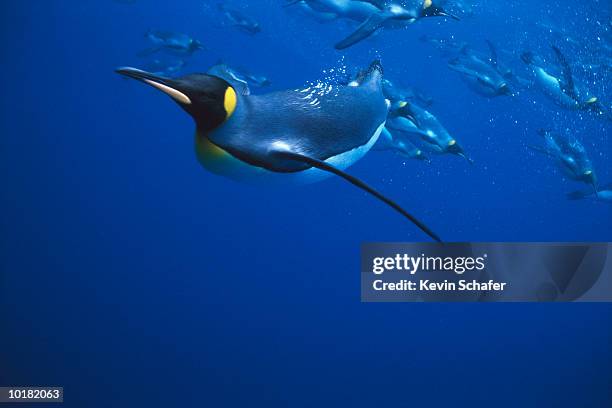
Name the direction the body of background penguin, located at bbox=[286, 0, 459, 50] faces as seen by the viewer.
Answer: to the viewer's right

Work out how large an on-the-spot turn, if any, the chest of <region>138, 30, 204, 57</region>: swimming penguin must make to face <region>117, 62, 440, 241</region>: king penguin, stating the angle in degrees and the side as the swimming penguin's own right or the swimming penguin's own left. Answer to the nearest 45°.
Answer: approximately 45° to the swimming penguin's own right

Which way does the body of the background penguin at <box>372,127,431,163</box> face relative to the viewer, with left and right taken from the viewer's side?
facing to the right of the viewer

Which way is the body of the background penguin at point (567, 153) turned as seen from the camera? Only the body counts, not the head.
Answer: to the viewer's right

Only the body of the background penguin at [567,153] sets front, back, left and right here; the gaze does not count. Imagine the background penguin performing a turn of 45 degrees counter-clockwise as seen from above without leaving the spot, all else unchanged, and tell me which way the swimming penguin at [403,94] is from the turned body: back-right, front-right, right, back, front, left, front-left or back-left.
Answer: back

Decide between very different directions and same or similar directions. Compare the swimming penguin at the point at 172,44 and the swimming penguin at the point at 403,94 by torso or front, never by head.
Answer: same or similar directions

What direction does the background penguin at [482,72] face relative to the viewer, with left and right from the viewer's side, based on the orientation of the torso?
facing to the right of the viewer

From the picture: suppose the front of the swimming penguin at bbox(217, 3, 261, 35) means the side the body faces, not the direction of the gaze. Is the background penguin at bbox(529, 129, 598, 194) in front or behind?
in front

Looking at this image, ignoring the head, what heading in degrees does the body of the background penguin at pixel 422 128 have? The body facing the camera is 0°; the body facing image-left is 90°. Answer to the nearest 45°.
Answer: approximately 270°
